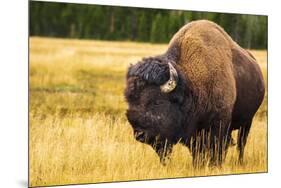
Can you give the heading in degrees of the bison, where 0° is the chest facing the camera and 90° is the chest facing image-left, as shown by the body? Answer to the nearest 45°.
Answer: approximately 45°
